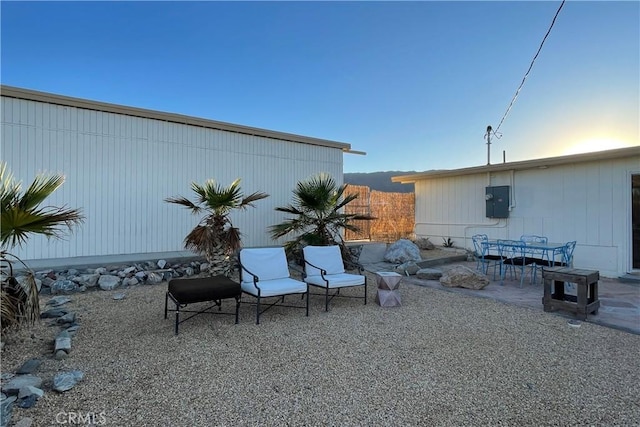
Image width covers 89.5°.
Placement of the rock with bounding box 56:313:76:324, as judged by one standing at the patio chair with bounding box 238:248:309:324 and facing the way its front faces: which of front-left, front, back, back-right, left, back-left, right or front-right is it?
back-right

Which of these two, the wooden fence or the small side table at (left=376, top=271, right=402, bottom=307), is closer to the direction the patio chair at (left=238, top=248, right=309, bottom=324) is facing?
the small side table

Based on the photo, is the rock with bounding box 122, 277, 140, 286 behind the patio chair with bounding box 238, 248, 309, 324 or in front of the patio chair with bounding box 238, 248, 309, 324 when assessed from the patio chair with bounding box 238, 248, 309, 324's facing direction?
behind

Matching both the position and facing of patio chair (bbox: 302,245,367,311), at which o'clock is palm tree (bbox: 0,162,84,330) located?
The palm tree is roughly at 3 o'clock from the patio chair.

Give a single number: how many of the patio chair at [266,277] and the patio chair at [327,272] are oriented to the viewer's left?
0

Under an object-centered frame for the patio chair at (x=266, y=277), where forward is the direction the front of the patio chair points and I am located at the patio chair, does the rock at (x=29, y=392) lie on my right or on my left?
on my right

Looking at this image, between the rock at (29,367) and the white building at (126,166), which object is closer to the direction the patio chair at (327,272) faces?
the rock

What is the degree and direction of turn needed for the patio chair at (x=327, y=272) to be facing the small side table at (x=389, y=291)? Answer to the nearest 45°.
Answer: approximately 45° to its left

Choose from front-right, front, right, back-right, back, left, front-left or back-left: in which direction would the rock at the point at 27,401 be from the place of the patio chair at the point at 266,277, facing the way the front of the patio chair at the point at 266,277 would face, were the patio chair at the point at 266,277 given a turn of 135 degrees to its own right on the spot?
front-left

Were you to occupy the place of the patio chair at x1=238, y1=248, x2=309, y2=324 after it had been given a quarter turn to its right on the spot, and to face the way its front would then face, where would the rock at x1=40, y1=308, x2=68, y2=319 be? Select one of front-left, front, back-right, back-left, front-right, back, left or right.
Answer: front-right

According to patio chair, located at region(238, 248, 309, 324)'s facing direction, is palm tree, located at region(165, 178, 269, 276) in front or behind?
behind

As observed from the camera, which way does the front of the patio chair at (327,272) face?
facing the viewer and to the right of the viewer

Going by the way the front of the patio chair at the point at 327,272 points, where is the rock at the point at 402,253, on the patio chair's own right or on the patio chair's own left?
on the patio chair's own left

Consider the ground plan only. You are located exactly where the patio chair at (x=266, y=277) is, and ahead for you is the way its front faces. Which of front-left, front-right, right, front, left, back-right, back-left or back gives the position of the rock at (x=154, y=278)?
back

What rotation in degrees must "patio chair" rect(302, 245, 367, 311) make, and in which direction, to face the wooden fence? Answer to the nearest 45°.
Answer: approximately 135° to its left

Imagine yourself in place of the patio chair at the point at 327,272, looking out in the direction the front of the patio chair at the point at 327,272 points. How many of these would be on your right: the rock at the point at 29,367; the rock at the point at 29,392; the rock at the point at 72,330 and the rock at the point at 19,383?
4

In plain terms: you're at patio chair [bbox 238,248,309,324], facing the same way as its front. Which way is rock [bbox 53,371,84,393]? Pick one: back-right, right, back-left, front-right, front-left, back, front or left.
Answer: right
